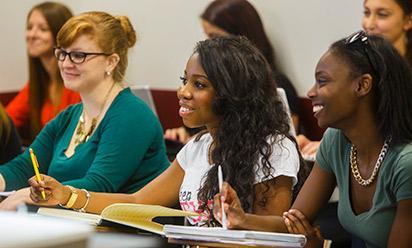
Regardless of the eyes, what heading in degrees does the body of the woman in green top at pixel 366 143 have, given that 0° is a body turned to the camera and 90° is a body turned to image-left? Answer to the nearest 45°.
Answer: approximately 45°

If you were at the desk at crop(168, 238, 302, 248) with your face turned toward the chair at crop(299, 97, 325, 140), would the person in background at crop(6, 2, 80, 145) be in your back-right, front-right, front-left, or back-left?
front-left

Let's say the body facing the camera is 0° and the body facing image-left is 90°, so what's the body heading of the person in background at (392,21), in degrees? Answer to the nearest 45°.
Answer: approximately 45°

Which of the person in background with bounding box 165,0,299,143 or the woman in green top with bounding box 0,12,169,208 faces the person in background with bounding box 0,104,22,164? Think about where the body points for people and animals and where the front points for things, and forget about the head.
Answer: the person in background with bounding box 165,0,299,143

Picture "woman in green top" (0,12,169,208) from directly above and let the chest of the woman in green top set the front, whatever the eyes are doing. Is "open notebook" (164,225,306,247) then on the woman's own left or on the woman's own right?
on the woman's own left

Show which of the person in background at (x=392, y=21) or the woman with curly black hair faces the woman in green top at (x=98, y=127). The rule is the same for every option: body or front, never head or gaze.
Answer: the person in background

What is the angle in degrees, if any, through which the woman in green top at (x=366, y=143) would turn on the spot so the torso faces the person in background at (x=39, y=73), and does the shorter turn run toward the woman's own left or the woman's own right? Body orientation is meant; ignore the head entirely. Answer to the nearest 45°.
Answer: approximately 90° to the woman's own right

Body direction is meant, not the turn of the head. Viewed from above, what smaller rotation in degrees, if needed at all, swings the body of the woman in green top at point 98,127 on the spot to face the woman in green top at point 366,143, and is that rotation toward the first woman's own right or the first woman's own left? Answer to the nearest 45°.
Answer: approximately 90° to the first woman's own left

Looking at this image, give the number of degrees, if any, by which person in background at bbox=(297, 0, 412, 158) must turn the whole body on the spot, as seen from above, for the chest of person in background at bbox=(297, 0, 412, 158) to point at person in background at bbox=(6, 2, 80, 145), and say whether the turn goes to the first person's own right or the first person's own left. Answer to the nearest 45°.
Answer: approximately 45° to the first person's own right
